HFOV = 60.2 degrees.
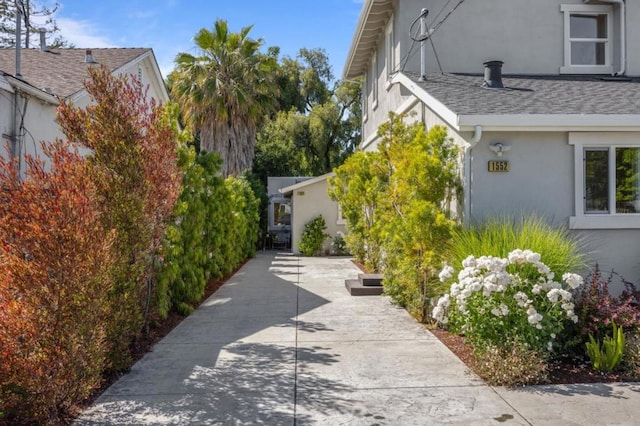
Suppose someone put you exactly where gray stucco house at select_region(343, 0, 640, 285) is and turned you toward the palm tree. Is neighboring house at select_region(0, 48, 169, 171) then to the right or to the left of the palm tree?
left

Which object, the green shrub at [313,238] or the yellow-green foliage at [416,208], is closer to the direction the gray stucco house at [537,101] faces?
the yellow-green foliage
